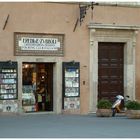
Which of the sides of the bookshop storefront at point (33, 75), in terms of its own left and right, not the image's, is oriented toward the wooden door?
left

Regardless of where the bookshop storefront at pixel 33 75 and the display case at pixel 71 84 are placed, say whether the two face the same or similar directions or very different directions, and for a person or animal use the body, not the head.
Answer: same or similar directions

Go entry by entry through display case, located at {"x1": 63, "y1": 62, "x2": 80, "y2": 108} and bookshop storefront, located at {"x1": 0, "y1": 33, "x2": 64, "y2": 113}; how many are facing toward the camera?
2

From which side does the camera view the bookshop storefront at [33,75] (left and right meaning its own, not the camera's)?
front

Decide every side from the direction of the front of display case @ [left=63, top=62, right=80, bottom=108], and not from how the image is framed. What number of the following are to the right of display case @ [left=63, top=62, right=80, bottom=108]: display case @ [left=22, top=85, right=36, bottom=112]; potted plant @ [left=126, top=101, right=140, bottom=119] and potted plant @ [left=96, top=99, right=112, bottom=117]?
1

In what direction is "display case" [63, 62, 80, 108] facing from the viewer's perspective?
toward the camera

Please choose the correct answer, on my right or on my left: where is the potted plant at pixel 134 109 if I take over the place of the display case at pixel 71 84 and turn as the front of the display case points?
on my left

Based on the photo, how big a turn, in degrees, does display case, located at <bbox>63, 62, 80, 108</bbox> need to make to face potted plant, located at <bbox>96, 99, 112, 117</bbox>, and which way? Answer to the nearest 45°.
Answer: approximately 45° to its left

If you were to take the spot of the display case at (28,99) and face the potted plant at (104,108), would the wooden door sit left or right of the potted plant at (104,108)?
left

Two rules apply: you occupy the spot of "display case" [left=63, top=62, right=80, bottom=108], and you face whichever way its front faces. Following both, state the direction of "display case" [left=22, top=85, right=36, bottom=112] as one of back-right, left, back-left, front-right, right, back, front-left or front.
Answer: right

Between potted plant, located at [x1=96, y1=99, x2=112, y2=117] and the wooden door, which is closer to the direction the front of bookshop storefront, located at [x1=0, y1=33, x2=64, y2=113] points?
the potted plant

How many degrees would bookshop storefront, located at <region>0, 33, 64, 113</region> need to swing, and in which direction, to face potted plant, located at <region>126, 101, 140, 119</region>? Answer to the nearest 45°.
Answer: approximately 45° to its left

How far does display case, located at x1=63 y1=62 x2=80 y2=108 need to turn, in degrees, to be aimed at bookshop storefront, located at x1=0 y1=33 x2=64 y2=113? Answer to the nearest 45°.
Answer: approximately 90° to its right

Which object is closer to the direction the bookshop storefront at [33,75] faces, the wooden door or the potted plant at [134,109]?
the potted plant
